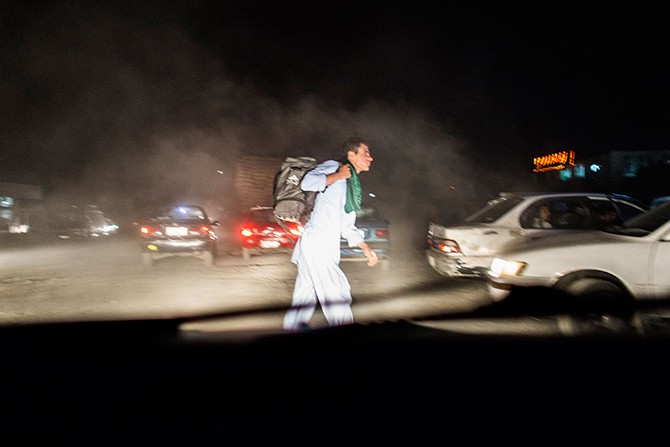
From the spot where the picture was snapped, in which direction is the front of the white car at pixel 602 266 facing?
facing to the left of the viewer

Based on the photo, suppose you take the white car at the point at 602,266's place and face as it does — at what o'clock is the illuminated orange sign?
The illuminated orange sign is roughly at 3 o'clock from the white car.

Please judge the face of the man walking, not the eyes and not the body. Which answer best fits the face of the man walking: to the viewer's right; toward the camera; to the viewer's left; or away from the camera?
to the viewer's right

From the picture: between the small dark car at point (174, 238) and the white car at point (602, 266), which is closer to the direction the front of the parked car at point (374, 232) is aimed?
the small dark car

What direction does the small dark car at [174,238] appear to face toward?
away from the camera

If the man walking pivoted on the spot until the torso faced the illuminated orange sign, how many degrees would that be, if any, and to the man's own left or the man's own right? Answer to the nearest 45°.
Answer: approximately 45° to the man's own left

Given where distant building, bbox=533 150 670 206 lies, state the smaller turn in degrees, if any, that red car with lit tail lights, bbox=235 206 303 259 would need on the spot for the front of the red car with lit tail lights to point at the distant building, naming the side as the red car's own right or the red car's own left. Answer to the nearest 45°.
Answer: approximately 45° to the red car's own right

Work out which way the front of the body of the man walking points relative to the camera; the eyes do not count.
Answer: to the viewer's right

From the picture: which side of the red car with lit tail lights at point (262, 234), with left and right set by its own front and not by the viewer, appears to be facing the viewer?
back

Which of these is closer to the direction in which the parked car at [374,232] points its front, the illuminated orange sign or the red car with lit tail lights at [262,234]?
the illuminated orange sign

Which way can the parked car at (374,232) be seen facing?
away from the camera
